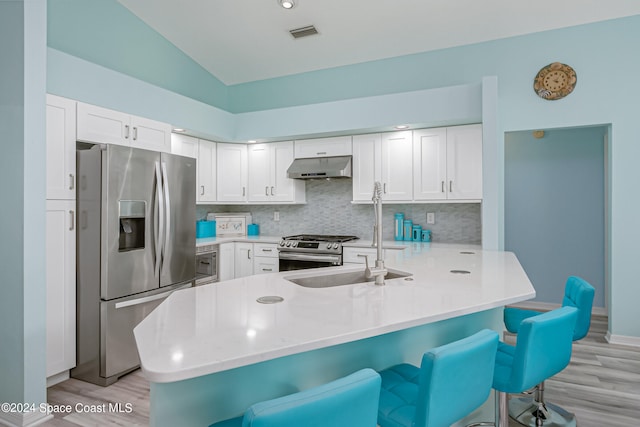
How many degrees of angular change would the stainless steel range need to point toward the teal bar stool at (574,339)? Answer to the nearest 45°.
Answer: approximately 90° to its left

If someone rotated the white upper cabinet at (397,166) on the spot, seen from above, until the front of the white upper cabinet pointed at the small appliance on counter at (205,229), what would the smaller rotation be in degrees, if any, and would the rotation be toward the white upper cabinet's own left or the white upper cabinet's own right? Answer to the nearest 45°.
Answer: approximately 90° to the white upper cabinet's own right

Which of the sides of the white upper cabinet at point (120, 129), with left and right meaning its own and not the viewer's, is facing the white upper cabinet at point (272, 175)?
left

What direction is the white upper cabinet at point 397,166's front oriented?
toward the camera

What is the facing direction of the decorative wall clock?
toward the camera

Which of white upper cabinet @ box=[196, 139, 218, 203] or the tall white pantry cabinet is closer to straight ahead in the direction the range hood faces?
the tall white pantry cabinet

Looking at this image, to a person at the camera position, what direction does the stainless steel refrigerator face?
facing the viewer and to the right of the viewer

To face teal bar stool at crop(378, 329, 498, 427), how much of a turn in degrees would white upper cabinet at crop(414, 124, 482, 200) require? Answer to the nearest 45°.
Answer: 0° — it already faces it

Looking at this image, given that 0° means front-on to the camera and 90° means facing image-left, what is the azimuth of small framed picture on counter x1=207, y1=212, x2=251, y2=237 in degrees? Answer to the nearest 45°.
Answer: approximately 0°

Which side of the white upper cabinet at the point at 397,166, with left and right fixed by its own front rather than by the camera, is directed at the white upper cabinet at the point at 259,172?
right

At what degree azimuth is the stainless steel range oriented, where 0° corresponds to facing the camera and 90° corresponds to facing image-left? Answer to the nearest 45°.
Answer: approximately 45°

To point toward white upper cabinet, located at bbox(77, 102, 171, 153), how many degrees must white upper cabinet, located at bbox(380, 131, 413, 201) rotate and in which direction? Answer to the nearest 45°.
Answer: approximately 45° to its right
